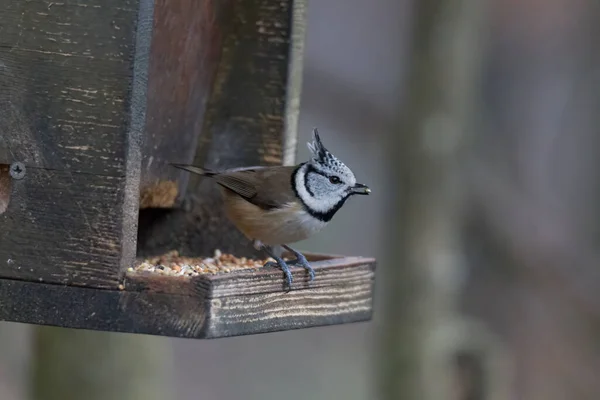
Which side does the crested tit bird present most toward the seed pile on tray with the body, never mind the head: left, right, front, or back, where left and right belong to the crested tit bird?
back

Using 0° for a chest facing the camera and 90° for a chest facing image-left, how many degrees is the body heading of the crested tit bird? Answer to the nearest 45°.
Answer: approximately 270°
